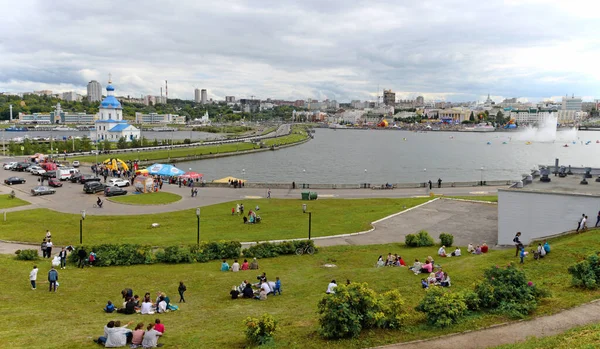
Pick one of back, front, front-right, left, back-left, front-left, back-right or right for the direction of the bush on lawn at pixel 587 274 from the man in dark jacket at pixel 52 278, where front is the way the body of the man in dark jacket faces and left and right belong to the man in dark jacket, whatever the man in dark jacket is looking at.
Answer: back-right

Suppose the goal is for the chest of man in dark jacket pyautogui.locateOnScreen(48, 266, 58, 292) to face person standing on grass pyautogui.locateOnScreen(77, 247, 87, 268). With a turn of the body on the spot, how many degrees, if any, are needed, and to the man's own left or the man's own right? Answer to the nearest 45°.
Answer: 0° — they already face them

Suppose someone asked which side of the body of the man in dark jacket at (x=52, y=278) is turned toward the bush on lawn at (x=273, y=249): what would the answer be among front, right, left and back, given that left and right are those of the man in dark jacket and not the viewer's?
right

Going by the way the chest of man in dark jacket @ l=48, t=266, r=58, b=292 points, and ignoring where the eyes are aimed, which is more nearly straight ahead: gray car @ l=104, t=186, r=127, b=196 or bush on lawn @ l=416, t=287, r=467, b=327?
the gray car

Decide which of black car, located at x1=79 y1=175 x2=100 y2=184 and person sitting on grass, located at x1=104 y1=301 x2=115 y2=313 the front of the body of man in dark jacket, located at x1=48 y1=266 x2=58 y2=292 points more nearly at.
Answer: the black car

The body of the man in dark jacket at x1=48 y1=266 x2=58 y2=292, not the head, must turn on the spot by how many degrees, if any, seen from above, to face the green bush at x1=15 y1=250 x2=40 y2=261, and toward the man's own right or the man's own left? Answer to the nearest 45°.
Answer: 0° — they already face it

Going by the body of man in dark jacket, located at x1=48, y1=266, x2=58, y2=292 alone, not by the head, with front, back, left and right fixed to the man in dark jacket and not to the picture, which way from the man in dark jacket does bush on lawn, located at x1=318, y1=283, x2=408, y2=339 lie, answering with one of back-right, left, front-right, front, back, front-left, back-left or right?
back-right

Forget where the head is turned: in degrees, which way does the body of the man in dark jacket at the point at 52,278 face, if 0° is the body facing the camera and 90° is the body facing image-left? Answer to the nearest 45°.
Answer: approximately 180°

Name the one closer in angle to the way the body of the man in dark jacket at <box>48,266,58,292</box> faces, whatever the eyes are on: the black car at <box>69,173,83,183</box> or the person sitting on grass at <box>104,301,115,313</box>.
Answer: the black car

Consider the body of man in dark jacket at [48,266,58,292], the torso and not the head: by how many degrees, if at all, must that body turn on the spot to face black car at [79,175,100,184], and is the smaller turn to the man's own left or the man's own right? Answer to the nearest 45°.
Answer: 0° — they already face it

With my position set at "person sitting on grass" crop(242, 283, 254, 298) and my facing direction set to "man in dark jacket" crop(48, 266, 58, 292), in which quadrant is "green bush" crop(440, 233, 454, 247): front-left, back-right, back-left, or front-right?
back-right

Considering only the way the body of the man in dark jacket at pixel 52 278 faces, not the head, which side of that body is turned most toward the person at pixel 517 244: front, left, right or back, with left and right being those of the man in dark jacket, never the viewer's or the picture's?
right

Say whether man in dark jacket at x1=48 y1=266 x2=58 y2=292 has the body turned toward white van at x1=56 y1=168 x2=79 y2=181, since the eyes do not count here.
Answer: yes

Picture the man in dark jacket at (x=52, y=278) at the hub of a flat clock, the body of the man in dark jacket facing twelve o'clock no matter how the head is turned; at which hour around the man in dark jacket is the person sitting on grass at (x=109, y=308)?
The person sitting on grass is roughly at 5 o'clock from the man in dark jacket.

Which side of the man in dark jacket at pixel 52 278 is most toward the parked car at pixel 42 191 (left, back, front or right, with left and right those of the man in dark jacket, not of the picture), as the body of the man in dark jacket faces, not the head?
front

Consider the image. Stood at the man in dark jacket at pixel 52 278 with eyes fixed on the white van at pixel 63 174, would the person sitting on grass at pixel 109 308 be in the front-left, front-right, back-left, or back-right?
back-right

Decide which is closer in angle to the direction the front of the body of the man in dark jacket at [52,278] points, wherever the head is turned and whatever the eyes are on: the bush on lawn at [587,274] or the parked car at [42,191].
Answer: the parked car

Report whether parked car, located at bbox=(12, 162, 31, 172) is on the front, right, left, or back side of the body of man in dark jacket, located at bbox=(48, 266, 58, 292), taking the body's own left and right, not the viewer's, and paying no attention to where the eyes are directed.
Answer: front
